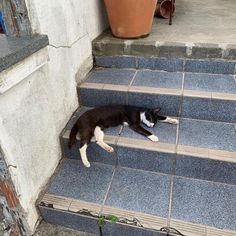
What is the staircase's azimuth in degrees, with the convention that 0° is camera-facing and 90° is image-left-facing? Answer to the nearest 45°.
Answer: approximately 0°
